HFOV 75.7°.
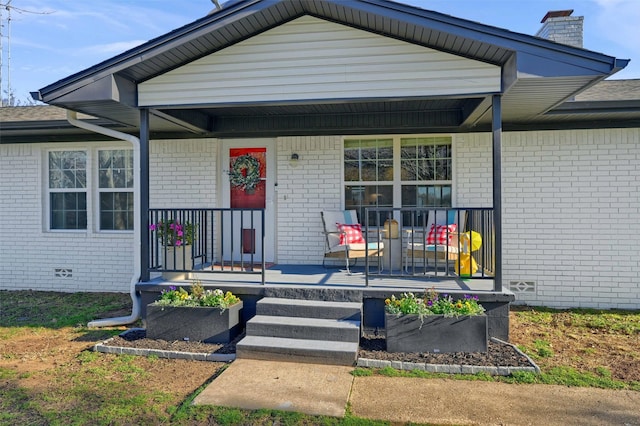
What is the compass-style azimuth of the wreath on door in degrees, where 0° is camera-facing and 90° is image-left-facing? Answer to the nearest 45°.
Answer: approximately 0°

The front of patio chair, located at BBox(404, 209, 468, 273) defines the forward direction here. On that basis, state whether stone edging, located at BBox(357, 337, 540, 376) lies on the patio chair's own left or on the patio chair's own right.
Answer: on the patio chair's own left

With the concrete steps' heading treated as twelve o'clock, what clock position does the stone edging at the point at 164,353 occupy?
The stone edging is roughly at 3 o'clock from the concrete steps.

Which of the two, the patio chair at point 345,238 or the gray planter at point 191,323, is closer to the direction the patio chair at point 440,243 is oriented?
the gray planter

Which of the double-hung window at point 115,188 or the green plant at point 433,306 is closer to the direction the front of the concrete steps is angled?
the green plant

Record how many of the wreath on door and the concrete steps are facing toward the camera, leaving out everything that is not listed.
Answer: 2

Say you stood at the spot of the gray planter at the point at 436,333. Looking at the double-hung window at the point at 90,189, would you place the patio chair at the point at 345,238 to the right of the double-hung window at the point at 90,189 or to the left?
right
